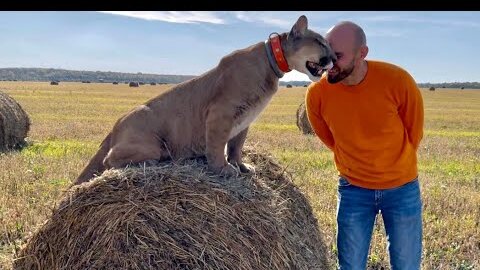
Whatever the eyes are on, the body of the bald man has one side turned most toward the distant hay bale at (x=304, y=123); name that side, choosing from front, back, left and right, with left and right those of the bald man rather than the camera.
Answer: back

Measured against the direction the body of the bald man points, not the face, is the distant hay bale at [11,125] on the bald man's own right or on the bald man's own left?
on the bald man's own right

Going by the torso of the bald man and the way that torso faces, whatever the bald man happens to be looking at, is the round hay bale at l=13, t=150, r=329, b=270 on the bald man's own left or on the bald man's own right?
on the bald man's own right

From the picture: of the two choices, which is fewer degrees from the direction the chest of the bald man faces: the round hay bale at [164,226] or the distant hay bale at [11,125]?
the round hay bale

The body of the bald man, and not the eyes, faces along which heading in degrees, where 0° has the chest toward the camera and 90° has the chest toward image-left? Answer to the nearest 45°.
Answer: approximately 0°

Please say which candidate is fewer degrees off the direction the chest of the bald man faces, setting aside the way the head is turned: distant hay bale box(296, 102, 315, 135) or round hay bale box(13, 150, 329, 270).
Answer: the round hay bale

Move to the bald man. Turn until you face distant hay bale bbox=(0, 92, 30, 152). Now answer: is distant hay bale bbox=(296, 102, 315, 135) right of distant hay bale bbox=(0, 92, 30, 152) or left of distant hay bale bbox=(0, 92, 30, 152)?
right
